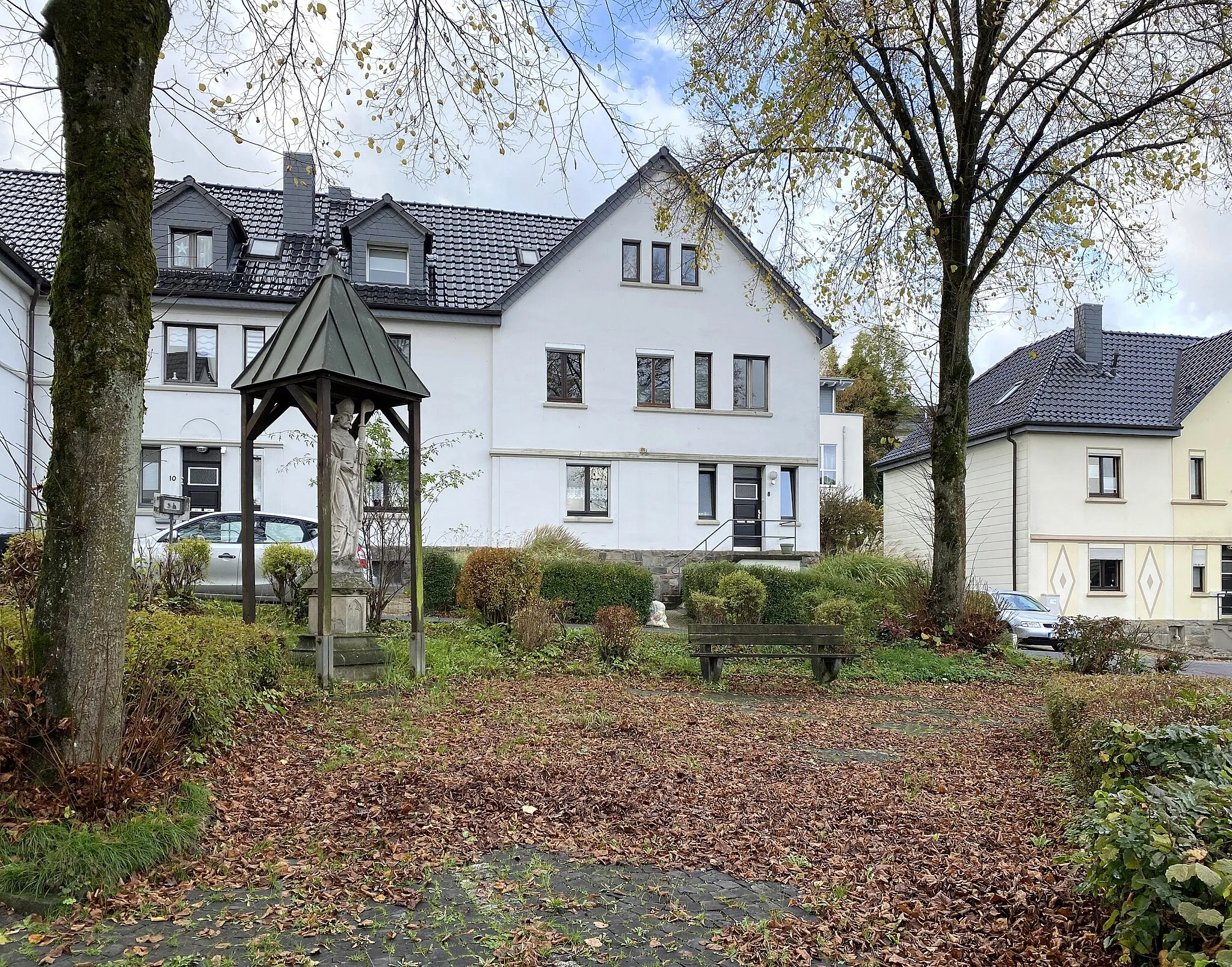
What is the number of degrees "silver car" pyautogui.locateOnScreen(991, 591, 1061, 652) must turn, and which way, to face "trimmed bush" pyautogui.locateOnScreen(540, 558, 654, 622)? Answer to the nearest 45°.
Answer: approximately 90° to its right

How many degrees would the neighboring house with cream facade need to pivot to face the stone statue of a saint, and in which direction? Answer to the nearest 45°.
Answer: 0° — it already faces it

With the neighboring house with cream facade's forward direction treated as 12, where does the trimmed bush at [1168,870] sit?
The trimmed bush is roughly at 12 o'clock from the neighboring house with cream facade.

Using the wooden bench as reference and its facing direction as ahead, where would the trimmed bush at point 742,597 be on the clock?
The trimmed bush is roughly at 6 o'clock from the wooden bench.

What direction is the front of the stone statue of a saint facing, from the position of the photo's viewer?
facing the viewer and to the right of the viewer

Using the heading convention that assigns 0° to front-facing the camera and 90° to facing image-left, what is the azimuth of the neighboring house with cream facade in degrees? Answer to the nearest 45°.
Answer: approximately 0°

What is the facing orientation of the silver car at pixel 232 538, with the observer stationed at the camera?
facing to the left of the viewer
